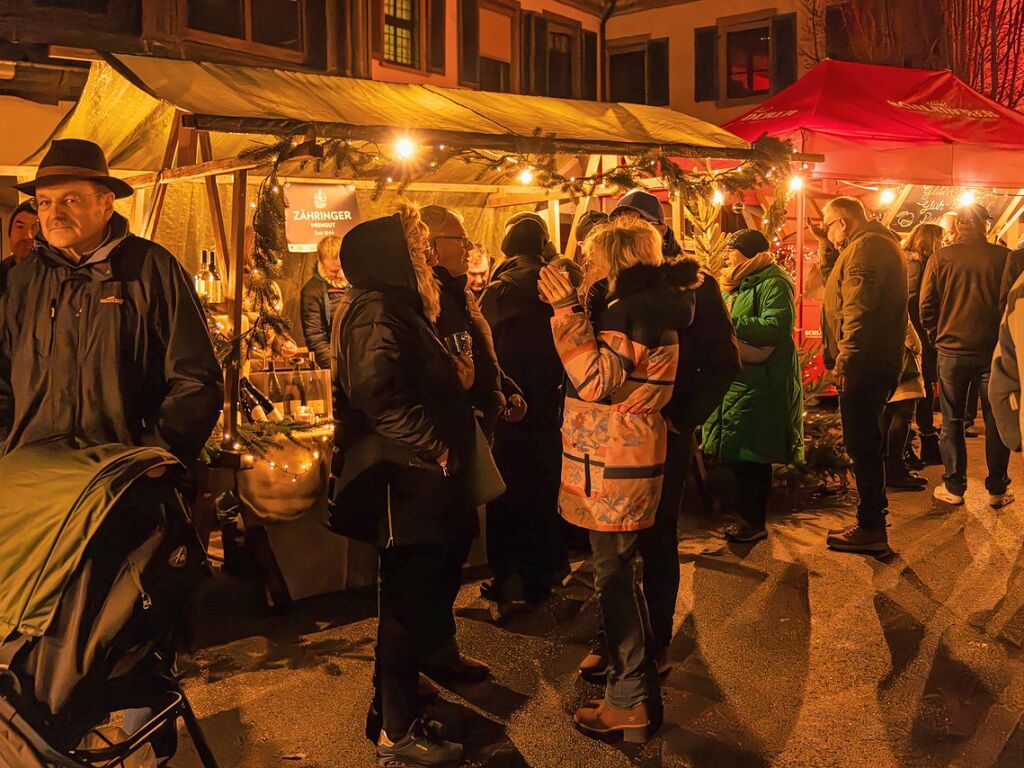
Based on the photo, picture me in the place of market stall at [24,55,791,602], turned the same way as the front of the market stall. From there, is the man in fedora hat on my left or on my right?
on my right

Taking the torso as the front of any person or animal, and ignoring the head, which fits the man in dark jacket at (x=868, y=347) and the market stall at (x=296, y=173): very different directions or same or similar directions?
very different directions

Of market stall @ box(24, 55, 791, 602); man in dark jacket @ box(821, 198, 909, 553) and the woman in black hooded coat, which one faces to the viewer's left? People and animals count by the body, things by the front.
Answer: the man in dark jacket

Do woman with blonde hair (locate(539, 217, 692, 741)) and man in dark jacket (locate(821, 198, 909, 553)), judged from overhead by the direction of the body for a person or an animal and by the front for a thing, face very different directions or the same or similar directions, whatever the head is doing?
same or similar directions

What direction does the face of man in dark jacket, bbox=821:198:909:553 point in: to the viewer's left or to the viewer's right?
to the viewer's left

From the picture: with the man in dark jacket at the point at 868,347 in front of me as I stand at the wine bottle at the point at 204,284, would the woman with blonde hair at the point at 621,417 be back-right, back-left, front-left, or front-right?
front-right

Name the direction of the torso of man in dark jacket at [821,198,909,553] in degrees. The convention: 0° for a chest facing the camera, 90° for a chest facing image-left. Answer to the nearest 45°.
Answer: approximately 90°
